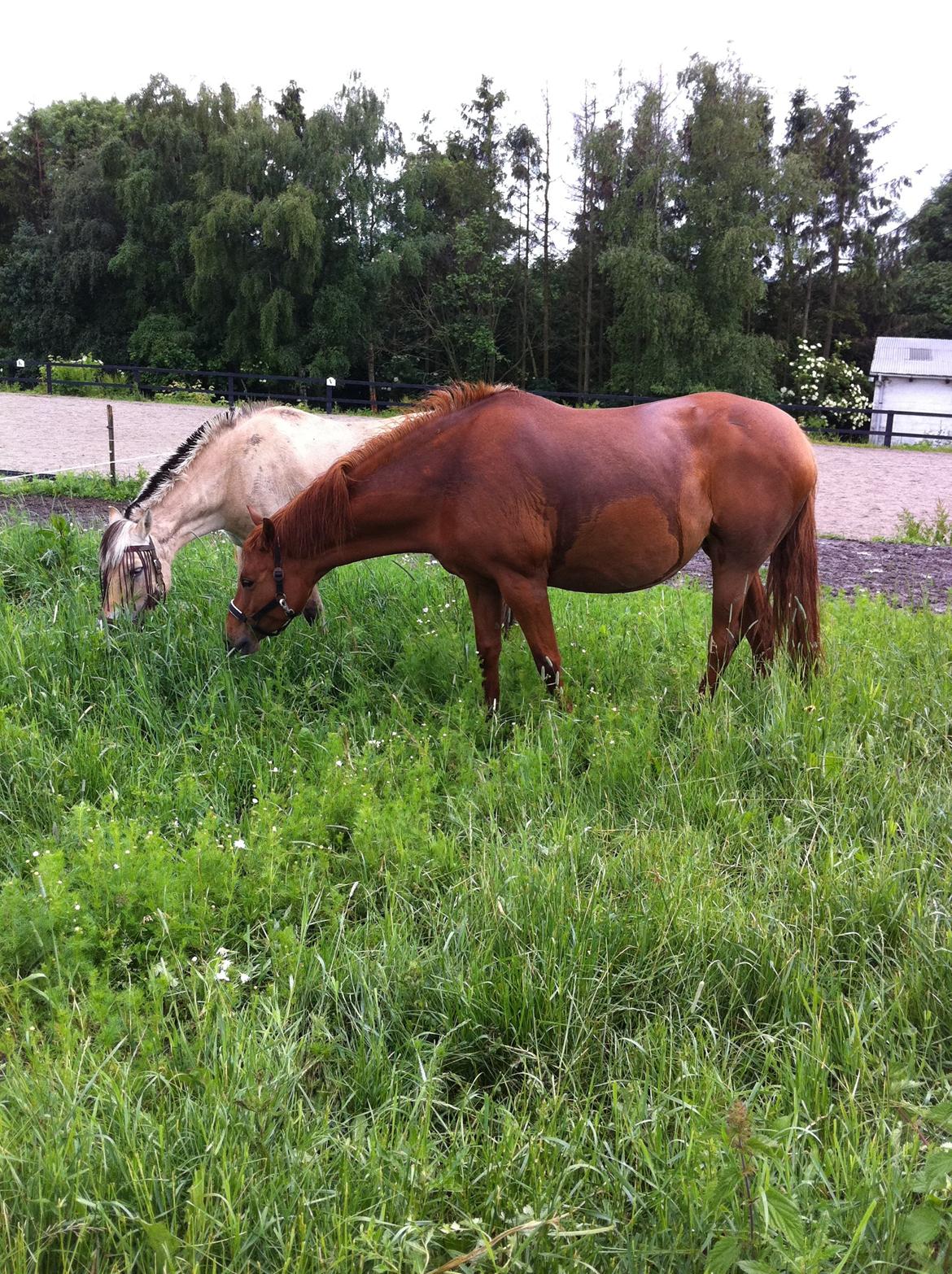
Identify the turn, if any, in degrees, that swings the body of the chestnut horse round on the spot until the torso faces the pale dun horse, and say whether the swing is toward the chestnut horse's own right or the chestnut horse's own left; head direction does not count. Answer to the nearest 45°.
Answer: approximately 45° to the chestnut horse's own right

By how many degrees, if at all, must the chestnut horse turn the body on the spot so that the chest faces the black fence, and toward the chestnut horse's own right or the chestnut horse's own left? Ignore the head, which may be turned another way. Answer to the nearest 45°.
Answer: approximately 90° to the chestnut horse's own right

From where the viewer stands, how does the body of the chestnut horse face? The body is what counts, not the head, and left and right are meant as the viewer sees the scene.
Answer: facing to the left of the viewer

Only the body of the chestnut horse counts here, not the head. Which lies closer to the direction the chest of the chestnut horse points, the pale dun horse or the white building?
the pale dun horse

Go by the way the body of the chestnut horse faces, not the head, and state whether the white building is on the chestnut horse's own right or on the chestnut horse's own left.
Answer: on the chestnut horse's own right
